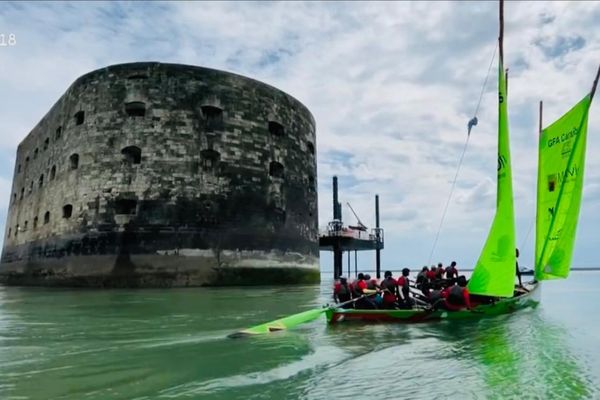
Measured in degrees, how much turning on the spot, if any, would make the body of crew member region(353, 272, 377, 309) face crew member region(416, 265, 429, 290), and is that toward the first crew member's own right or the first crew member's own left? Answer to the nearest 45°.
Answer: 0° — they already face them

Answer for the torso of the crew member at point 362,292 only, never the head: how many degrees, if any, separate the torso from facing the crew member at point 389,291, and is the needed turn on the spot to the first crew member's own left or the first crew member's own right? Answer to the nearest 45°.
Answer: approximately 45° to the first crew member's own right

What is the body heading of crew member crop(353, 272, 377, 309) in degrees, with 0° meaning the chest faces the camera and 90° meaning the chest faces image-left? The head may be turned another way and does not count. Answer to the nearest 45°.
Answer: approximately 225°

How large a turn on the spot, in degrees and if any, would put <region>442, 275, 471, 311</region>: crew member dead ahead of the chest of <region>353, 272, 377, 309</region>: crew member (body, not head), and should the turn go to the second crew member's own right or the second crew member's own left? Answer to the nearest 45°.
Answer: approximately 45° to the second crew member's own right

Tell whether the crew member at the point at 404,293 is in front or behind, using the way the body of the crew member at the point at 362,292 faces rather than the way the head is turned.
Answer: in front
